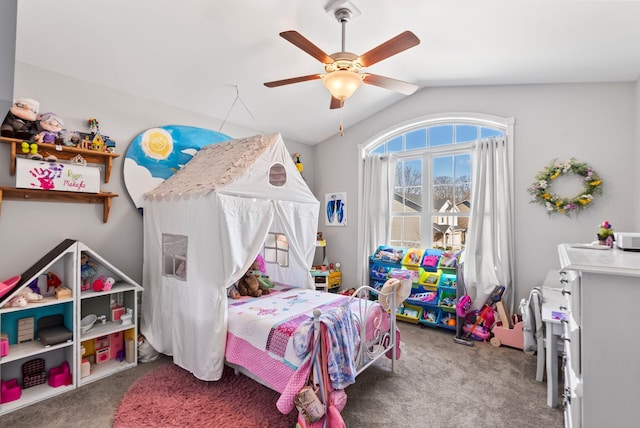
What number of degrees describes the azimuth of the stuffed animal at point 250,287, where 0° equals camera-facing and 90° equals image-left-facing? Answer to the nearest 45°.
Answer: approximately 315°

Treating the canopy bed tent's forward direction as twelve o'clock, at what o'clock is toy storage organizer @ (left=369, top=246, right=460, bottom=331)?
The toy storage organizer is roughly at 10 o'clock from the canopy bed tent.

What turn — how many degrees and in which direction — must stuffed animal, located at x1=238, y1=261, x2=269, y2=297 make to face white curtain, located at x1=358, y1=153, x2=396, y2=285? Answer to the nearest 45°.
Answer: approximately 90° to its left

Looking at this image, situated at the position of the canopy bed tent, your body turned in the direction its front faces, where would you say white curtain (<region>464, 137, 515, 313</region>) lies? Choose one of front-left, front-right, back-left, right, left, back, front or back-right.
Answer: front-left

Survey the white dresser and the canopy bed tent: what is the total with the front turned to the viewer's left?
1

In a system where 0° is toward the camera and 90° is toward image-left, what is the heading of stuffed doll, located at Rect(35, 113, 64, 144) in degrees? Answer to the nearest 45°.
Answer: approximately 315°

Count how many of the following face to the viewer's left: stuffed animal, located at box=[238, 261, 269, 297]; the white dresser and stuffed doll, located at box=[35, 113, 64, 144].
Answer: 1

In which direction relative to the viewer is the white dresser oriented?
to the viewer's left

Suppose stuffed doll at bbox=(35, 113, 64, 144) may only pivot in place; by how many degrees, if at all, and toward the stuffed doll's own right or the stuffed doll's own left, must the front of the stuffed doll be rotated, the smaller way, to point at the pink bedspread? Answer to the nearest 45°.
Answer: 0° — it already faces it
